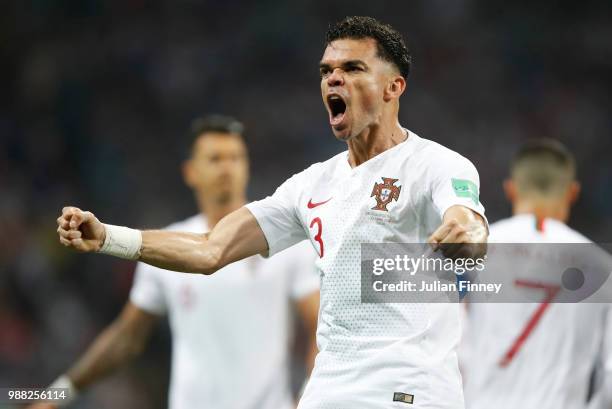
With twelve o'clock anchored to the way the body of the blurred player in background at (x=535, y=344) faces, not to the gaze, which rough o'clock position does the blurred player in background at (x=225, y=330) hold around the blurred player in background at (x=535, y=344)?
the blurred player in background at (x=225, y=330) is roughly at 9 o'clock from the blurred player in background at (x=535, y=344).

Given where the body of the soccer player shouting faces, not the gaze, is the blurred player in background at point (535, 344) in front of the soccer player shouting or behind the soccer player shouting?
behind

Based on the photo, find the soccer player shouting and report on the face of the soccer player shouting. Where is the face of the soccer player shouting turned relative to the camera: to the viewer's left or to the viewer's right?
to the viewer's left

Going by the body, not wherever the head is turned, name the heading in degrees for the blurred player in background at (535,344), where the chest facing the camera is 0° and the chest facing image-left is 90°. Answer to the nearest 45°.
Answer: approximately 180°

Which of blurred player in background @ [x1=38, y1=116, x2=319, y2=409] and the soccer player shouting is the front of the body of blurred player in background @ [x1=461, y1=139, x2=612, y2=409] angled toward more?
the blurred player in background

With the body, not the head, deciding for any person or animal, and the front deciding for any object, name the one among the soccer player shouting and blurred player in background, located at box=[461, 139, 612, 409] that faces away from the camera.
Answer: the blurred player in background

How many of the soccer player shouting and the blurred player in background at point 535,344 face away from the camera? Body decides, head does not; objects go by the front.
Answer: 1

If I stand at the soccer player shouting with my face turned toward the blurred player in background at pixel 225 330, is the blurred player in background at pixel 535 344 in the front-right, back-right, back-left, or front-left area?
front-right

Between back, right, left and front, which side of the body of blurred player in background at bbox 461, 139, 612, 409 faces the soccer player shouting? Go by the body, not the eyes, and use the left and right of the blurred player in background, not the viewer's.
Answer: back

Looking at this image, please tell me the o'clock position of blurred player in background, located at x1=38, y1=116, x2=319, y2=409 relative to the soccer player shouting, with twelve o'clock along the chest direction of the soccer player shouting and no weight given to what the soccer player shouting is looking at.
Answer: The blurred player in background is roughly at 4 o'clock from the soccer player shouting.

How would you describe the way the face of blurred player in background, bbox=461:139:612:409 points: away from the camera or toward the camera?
away from the camera

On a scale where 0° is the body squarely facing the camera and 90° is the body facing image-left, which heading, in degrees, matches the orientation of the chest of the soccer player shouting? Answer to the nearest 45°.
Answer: approximately 45°

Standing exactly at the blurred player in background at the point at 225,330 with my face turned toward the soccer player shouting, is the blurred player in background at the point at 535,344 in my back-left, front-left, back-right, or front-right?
front-left

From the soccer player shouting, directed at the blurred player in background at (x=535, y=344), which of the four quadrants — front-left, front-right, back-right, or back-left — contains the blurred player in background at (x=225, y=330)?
front-left
